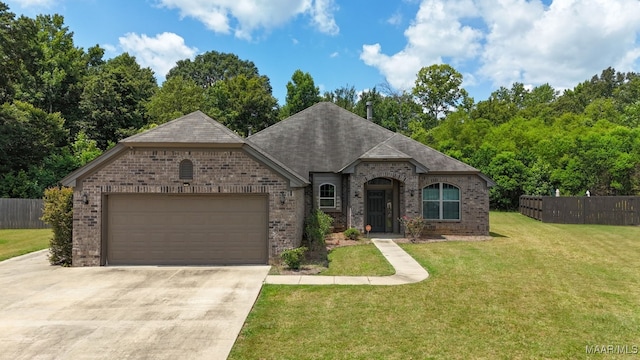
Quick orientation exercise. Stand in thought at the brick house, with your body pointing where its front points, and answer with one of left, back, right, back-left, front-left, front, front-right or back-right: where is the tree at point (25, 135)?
back-right

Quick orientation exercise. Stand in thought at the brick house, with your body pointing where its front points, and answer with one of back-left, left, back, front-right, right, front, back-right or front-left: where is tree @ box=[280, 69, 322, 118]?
back

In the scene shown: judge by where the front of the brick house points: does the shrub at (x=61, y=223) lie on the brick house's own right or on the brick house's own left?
on the brick house's own right

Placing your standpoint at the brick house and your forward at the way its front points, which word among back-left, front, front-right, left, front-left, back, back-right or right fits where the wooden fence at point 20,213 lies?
back-right

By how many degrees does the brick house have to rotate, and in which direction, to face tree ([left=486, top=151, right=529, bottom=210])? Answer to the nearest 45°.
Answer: approximately 135° to its left

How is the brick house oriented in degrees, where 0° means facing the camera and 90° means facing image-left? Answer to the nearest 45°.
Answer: approximately 0°

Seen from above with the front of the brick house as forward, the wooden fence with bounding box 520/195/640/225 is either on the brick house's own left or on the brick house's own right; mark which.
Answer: on the brick house's own left

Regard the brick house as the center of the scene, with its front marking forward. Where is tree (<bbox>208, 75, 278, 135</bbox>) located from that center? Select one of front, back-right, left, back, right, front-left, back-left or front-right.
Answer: back
